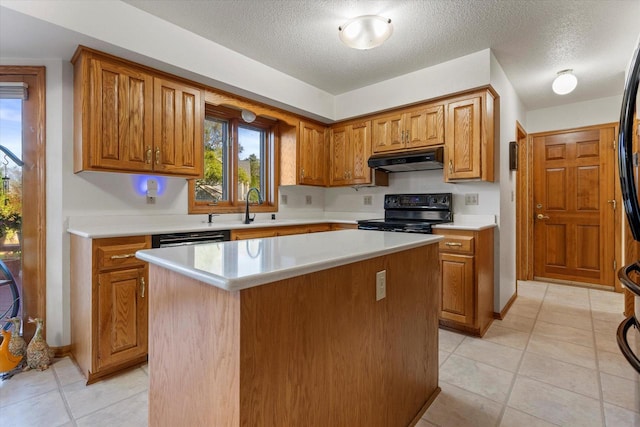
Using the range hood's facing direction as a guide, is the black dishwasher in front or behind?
in front

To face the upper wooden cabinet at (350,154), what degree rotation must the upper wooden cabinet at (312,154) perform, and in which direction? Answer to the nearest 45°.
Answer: approximately 45° to its left

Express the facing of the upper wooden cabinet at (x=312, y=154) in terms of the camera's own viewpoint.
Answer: facing the viewer and to the right of the viewer

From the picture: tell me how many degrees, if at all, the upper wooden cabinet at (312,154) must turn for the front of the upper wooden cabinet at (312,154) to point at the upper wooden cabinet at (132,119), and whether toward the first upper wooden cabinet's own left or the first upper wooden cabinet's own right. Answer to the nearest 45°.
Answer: approximately 90° to the first upper wooden cabinet's own right

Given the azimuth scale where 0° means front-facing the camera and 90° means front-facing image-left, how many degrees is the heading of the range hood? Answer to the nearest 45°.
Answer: approximately 45°

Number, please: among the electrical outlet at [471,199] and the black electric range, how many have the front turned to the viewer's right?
0

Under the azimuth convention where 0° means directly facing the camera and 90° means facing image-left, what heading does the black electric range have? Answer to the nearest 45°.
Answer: approximately 45°
